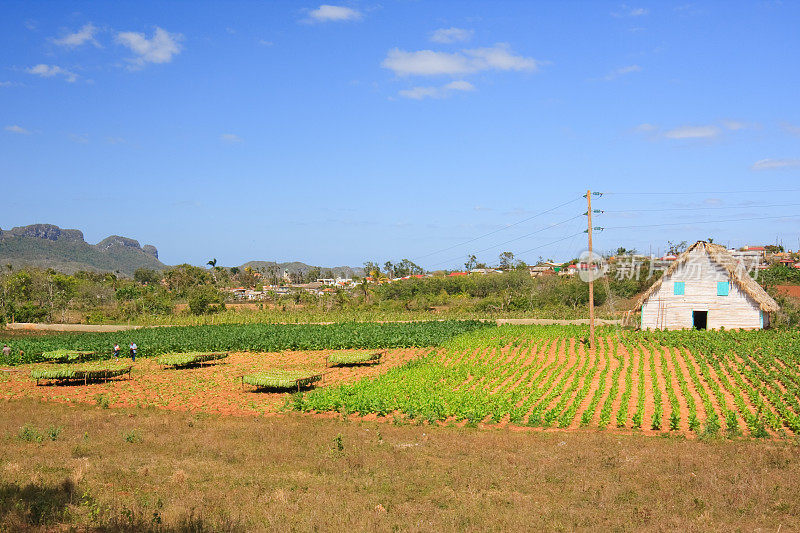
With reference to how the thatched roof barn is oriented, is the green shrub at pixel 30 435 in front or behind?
in front

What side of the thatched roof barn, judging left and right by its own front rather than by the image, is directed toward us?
front
